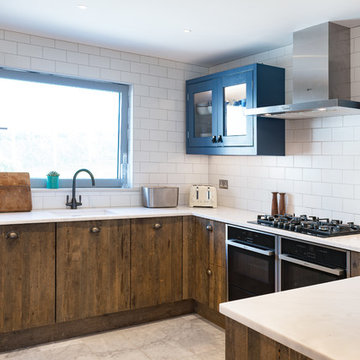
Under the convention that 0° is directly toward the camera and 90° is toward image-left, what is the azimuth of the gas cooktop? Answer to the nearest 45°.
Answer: approximately 45°

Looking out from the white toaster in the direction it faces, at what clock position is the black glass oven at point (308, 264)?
The black glass oven is roughly at 11 o'clock from the white toaster.

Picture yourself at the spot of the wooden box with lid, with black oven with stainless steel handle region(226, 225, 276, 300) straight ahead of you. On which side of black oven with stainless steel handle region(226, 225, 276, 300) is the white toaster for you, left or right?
left

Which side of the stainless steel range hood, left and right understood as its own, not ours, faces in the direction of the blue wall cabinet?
right

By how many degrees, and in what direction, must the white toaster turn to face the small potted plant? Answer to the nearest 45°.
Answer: approximately 90° to its right

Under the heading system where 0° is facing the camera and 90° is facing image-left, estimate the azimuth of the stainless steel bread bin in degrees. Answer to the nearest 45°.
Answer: approximately 0°

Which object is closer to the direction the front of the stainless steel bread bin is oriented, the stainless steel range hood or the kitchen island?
the kitchen island

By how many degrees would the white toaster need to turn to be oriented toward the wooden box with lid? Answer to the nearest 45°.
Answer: approximately 45° to its right

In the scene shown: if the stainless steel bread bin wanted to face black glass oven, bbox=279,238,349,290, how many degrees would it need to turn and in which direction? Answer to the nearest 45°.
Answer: approximately 45° to its left

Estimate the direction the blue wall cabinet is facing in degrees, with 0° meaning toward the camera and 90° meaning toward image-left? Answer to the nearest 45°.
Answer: approximately 45°

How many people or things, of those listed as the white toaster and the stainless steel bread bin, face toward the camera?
2
